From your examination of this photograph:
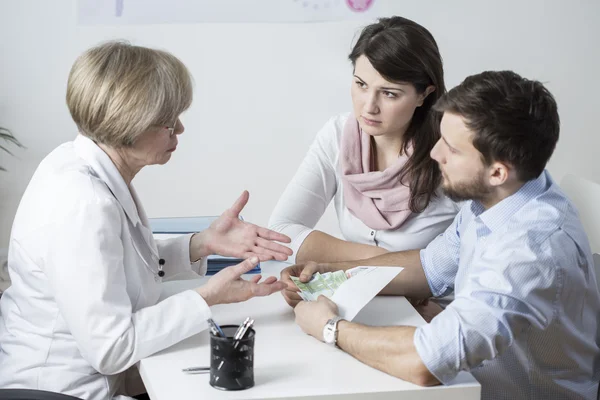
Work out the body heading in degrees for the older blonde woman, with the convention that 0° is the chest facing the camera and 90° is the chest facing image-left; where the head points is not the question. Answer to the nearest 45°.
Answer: approximately 270°

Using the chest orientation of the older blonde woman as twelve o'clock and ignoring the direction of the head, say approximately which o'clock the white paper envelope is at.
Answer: The white paper envelope is roughly at 12 o'clock from the older blonde woman.
